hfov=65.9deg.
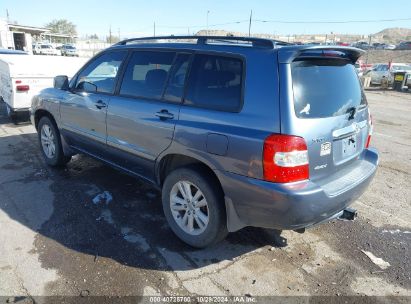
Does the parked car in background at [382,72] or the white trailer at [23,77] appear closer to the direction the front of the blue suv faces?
the white trailer

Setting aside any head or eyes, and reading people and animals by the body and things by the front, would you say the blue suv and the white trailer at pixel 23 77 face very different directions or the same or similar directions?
same or similar directions

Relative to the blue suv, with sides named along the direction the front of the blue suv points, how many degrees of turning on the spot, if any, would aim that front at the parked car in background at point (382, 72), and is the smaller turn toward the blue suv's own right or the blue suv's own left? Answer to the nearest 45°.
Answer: approximately 90° to the blue suv's own right

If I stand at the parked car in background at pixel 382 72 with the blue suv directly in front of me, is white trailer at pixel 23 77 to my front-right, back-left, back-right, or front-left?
front-right

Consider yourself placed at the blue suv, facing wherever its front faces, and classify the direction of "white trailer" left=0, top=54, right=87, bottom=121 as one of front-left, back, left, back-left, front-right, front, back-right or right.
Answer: front

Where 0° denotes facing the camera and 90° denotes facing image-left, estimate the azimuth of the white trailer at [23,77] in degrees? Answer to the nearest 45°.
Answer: approximately 135°

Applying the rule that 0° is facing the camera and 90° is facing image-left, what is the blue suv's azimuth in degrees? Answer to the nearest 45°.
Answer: approximately 135°

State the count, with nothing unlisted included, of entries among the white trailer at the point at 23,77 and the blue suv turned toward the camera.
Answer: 0
